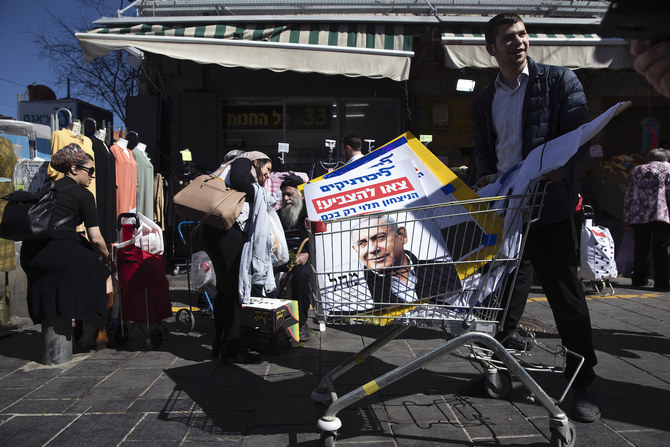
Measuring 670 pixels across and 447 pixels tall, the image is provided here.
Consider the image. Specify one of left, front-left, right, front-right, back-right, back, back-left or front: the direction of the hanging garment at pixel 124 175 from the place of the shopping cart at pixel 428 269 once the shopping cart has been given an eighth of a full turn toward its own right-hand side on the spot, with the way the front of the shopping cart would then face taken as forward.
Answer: front

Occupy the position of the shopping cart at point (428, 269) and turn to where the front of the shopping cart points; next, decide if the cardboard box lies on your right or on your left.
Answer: on your right

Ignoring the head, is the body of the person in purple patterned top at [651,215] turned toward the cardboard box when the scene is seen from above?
no

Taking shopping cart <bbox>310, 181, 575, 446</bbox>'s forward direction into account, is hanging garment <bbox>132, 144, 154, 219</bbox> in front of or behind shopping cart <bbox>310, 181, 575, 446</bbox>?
in front

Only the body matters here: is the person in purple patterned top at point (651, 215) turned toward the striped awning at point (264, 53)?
no

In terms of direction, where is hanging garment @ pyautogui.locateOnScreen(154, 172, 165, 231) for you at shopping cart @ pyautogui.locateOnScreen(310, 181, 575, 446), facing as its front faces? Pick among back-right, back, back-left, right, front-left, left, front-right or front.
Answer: front-right

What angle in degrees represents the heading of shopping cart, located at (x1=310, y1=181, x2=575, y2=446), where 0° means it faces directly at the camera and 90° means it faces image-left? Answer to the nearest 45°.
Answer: approximately 90°
